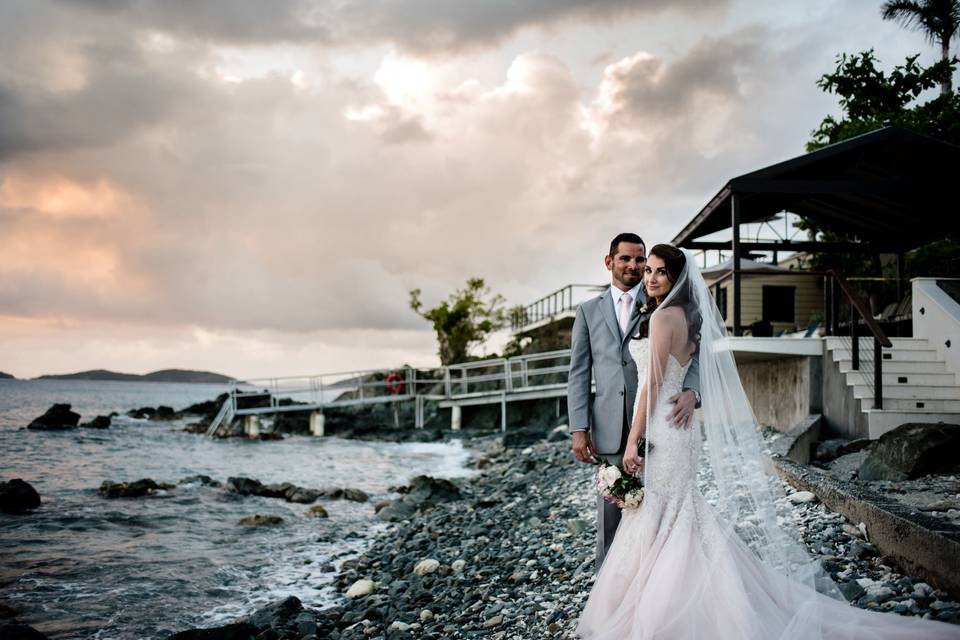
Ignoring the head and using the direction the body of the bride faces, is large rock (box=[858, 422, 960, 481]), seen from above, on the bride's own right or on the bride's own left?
on the bride's own right

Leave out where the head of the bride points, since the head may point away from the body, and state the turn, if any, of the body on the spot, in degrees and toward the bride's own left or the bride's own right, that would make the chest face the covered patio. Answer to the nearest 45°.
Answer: approximately 90° to the bride's own right

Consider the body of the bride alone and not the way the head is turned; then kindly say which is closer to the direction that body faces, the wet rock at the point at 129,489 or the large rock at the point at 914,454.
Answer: the wet rock

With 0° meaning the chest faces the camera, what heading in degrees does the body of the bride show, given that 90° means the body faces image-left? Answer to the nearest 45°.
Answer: approximately 90°

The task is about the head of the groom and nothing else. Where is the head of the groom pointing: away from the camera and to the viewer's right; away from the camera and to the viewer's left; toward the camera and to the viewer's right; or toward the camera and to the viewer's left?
toward the camera and to the viewer's right

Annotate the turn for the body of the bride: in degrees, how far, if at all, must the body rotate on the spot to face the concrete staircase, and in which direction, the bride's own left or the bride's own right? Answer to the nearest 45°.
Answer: approximately 90° to the bride's own right
